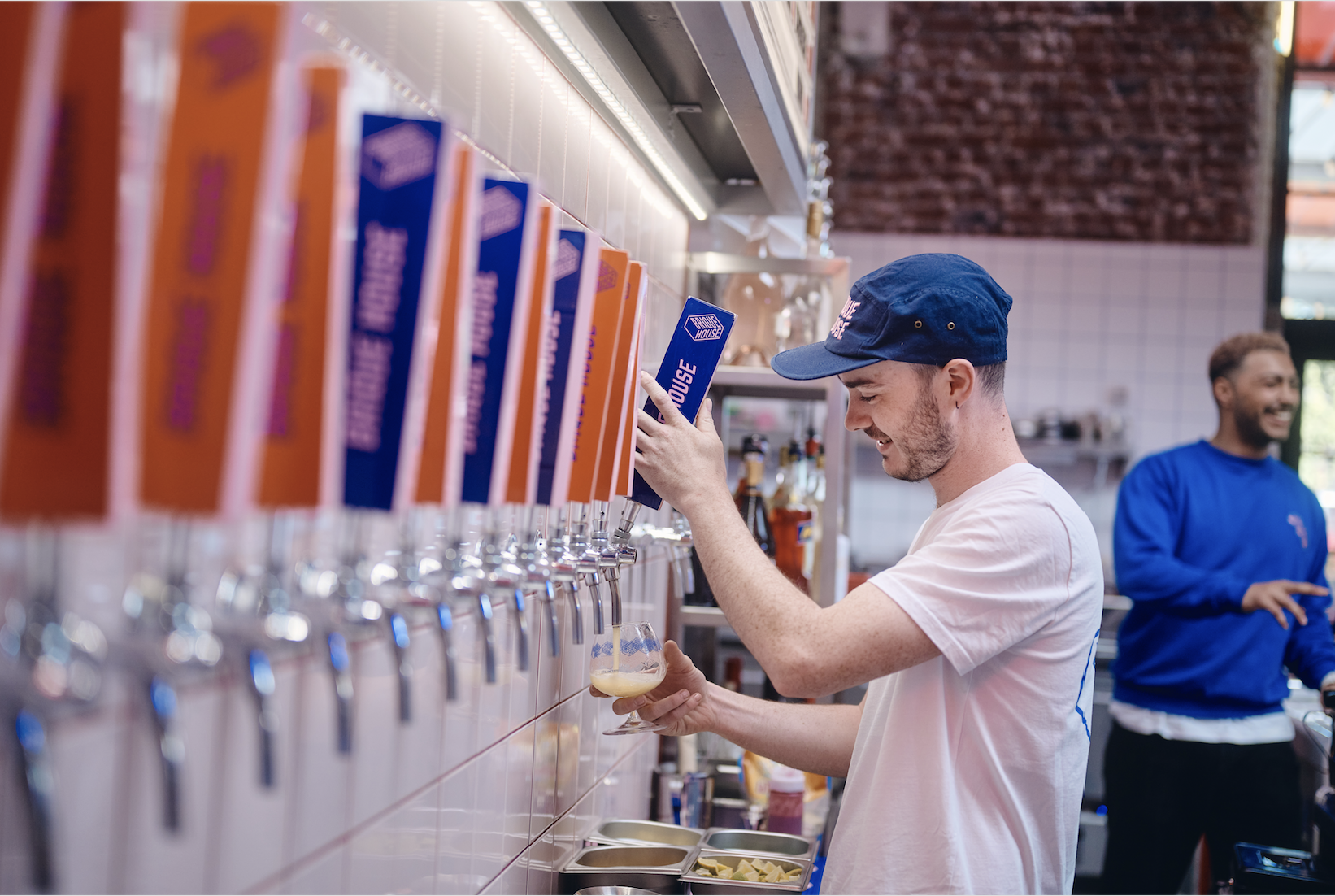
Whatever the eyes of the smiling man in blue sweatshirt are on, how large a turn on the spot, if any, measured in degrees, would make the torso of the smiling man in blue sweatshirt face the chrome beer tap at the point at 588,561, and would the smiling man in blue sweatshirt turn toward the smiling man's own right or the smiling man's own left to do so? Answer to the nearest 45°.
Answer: approximately 45° to the smiling man's own right

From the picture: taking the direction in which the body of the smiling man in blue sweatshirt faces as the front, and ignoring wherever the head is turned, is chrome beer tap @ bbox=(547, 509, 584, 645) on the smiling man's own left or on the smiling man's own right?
on the smiling man's own right

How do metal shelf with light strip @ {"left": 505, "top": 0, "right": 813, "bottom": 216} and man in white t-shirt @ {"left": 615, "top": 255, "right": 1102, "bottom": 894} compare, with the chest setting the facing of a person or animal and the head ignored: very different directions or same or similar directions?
very different directions

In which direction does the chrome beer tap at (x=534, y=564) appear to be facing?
to the viewer's right

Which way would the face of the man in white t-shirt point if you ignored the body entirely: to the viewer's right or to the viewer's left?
to the viewer's left

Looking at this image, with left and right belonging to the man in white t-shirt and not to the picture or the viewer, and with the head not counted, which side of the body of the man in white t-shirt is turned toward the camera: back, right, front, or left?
left

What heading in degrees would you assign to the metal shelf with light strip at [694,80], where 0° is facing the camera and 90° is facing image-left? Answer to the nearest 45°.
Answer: approximately 270°

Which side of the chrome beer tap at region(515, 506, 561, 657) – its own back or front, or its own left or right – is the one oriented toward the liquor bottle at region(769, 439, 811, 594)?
left

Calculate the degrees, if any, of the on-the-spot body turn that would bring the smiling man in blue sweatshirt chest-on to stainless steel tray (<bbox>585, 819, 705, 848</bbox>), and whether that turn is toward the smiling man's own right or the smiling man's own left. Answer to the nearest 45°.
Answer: approximately 90° to the smiling man's own right

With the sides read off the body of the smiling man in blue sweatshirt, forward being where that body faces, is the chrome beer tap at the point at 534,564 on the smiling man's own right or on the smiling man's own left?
on the smiling man's own right

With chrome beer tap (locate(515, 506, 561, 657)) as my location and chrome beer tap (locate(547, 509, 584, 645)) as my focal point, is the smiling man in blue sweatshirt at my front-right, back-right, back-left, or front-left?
front-right

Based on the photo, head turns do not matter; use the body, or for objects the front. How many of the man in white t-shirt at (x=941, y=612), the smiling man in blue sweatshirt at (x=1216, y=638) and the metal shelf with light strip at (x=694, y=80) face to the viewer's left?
1

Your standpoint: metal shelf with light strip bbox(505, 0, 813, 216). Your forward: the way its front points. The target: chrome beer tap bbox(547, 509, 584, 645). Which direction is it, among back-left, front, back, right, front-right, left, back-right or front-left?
right

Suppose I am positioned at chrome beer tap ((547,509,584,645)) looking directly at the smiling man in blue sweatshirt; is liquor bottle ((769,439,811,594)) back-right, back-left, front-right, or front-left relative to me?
front-left

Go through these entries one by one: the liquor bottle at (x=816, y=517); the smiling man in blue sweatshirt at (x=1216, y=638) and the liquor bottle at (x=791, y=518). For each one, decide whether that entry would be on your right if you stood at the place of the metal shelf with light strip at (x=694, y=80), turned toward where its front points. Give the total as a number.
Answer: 0
